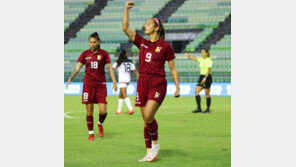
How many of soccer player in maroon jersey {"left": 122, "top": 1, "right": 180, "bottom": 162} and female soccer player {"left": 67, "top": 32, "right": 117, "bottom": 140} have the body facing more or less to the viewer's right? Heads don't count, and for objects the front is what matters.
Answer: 0

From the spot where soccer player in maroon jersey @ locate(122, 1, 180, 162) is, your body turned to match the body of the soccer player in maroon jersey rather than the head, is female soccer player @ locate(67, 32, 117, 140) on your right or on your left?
on your right

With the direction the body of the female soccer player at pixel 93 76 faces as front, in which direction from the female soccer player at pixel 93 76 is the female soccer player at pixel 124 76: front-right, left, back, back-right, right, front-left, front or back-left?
back

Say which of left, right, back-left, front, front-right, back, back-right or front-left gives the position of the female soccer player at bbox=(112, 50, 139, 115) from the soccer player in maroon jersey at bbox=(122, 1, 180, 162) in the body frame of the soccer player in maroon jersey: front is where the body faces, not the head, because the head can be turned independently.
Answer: back-right

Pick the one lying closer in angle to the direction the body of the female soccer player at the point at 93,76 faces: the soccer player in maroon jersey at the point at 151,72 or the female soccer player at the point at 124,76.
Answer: the soccer player in maroon jersey
